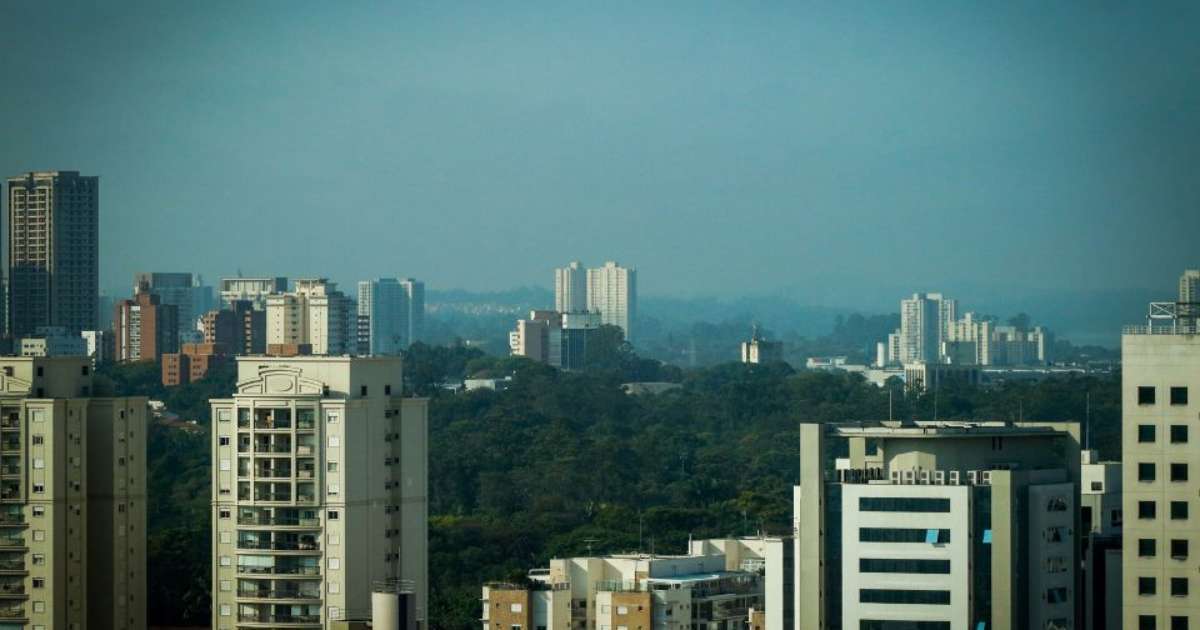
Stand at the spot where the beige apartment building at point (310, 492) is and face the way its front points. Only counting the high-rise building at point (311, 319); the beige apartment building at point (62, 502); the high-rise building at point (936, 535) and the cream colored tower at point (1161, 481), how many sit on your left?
2

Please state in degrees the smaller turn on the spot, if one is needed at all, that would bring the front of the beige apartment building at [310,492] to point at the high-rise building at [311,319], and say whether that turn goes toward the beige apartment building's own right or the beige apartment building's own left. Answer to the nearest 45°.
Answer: approximately 135° to the beige apartment building's own right

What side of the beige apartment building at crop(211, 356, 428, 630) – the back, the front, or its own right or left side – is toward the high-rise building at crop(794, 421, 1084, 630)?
left

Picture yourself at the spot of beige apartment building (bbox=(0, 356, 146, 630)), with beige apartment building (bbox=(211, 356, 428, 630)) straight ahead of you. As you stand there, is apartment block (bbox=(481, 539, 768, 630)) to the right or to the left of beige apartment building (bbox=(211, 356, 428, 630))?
left

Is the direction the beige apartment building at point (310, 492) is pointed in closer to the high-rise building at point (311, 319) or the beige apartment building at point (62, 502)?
the beige apartment building

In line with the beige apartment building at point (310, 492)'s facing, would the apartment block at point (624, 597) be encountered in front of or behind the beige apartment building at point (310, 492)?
behind

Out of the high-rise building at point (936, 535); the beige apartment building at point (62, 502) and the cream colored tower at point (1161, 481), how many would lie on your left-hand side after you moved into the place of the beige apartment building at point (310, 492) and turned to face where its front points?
2

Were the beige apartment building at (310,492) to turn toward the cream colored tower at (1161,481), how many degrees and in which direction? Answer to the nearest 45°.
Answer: approximately 90° to its left

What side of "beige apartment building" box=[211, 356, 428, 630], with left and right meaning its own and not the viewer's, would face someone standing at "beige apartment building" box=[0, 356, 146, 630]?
right

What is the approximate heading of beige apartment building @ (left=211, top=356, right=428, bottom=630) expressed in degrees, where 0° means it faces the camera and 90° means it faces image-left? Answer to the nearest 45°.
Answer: approximately 45°
